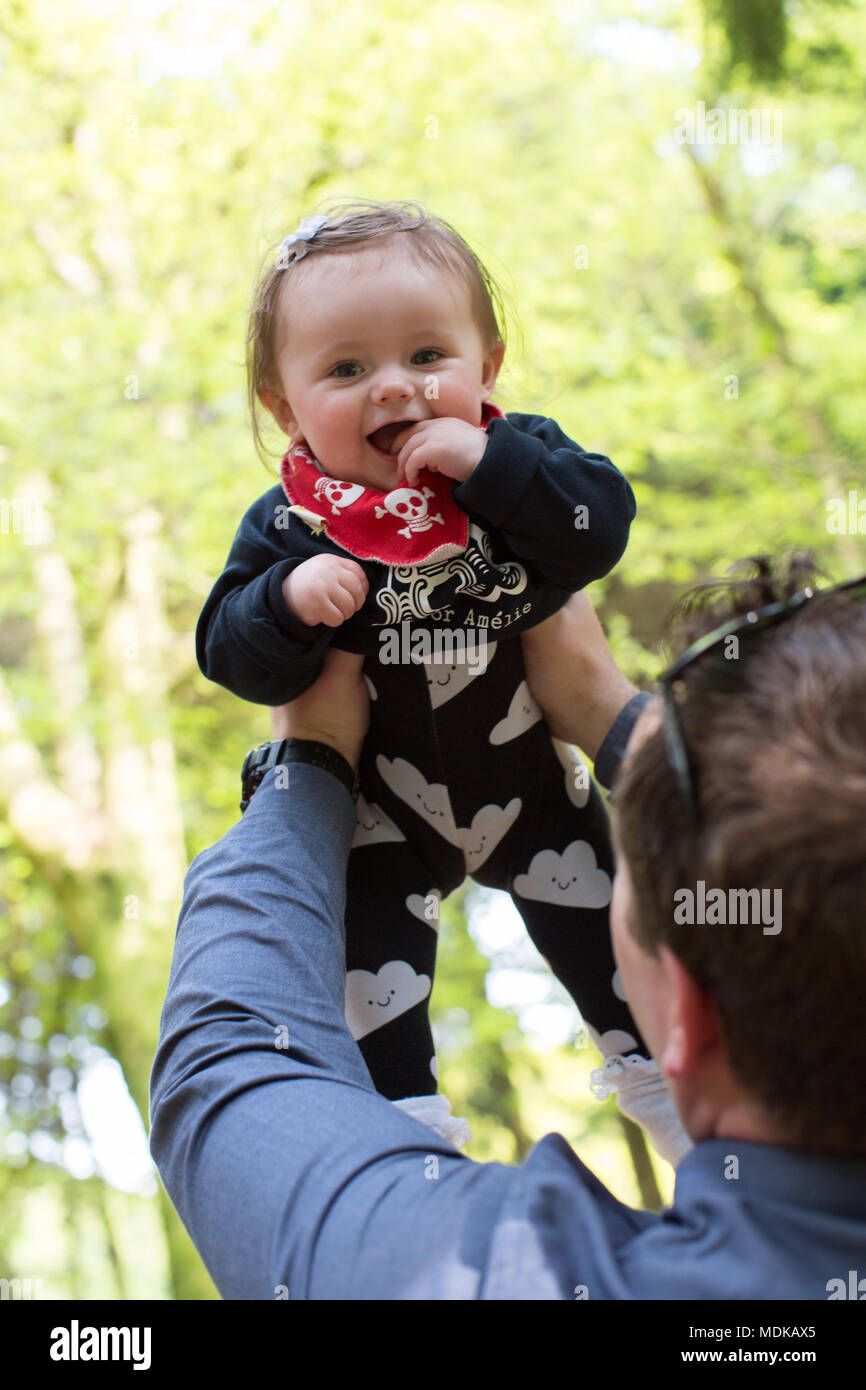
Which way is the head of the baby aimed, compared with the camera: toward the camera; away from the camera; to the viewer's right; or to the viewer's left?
toward the camera

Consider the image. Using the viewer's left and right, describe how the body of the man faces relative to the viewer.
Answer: facing away from the viewer and to the left of the viewer

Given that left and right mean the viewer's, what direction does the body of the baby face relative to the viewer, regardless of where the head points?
facing the viewer

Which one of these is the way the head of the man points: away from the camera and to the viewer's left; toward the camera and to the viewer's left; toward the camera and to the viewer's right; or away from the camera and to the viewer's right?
away from the camera and to the viewer's left
